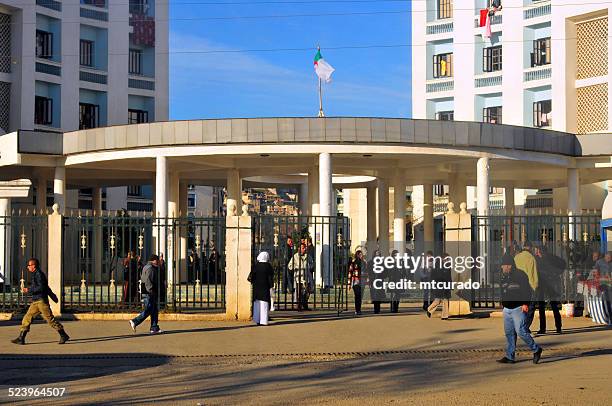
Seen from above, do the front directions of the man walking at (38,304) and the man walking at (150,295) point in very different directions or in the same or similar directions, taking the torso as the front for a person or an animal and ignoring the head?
very different directions

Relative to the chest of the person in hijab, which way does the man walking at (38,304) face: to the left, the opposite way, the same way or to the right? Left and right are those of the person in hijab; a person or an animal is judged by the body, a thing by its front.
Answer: to the left
